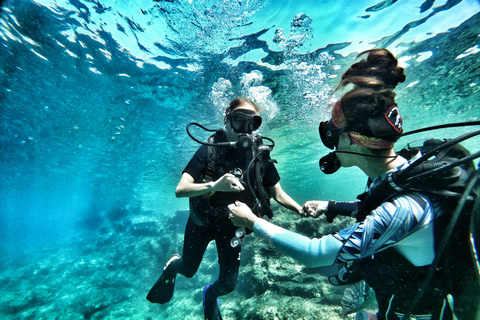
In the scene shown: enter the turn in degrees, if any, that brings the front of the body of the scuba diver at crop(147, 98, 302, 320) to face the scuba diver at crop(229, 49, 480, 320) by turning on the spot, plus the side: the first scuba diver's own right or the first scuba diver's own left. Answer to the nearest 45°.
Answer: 0° — they already face them

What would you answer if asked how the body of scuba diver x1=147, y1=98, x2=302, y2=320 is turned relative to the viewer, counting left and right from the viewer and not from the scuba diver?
facing the viewer and to the right of the viewer

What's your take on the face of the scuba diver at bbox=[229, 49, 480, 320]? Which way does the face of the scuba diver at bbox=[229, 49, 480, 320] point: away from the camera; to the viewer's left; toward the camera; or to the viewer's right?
to the viewer's left
